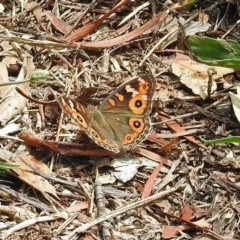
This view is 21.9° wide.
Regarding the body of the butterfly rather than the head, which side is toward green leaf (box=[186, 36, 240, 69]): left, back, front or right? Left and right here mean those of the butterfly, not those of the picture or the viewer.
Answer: right

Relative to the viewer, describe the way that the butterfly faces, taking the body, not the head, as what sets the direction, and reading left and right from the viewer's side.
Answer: facing away from the viewer and to the left of the viewer
